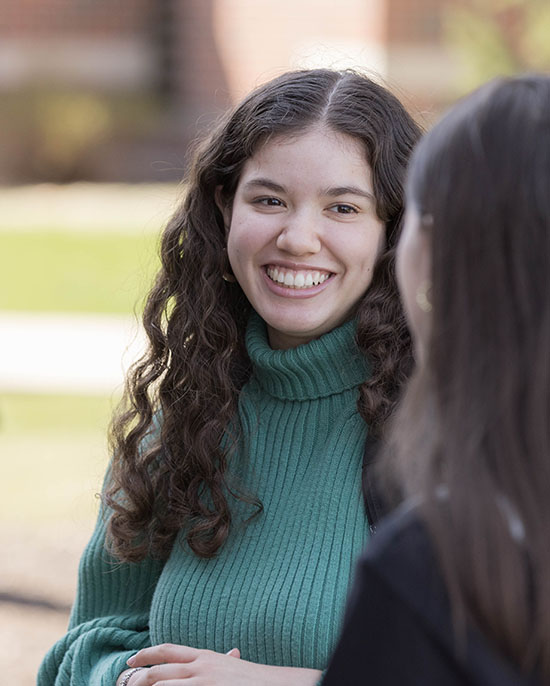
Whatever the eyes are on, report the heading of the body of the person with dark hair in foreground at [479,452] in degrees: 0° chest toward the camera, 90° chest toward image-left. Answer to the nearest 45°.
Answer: approximately 135°

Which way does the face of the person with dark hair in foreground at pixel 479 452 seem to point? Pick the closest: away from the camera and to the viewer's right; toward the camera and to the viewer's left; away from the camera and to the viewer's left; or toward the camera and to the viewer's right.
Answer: away from the camera and to the viewer's left

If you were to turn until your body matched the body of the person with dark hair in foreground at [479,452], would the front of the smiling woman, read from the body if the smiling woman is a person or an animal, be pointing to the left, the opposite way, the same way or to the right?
the opposite way

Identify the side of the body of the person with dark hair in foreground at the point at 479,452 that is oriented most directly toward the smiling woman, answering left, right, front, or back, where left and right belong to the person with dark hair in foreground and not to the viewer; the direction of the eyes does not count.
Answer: front

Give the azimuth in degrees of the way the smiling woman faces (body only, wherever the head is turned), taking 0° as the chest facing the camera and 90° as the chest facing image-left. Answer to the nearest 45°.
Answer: approximately 315°

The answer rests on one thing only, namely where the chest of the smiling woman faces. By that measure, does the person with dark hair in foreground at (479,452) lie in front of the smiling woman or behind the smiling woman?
in front
